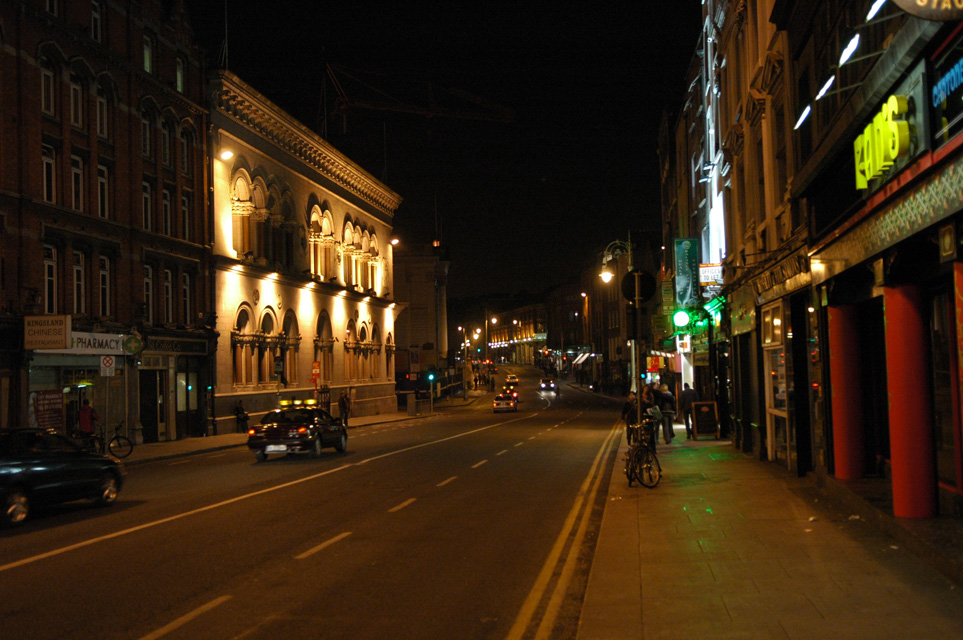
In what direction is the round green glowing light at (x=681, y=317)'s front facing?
toward the camera

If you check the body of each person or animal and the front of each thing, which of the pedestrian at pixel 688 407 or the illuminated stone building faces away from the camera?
the pedestrian

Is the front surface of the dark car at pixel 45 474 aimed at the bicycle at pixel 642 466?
no

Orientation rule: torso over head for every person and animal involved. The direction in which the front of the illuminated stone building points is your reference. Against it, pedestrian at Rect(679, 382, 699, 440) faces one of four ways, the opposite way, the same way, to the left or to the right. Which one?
to the left

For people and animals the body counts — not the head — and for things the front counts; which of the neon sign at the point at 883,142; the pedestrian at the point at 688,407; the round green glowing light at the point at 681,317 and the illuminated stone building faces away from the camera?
the pedestrian

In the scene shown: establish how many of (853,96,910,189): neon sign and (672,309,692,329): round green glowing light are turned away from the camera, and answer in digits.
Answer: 0

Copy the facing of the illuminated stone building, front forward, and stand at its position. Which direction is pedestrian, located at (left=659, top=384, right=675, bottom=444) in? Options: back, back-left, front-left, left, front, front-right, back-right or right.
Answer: front

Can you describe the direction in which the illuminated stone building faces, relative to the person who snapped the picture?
facing the viewer and to the right of the viewer

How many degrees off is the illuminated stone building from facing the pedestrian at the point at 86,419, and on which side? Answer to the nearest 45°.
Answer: approximately 45° to its right

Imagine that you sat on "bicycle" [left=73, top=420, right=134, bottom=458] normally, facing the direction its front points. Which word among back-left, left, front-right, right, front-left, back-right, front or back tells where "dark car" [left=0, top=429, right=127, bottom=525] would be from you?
right

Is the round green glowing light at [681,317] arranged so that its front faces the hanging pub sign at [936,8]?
yes
